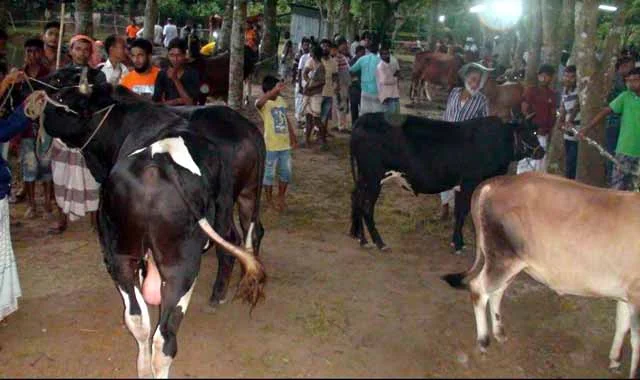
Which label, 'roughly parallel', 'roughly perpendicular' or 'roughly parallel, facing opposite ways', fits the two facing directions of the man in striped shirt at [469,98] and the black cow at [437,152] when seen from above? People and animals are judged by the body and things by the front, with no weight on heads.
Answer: roughly perpendicular

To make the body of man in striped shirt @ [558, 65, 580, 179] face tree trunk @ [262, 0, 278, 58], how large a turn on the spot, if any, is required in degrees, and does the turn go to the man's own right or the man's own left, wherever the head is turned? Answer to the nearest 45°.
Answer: approximately 90° to the man's own right

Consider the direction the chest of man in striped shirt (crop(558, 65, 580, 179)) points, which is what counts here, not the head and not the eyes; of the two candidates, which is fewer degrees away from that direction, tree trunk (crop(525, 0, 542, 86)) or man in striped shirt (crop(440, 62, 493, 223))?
the man in striped shirt

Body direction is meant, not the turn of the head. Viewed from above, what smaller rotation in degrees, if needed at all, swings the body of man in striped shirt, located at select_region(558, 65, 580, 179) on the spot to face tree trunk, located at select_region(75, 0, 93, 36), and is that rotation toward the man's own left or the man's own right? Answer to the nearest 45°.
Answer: approximately 45° to the man's own right

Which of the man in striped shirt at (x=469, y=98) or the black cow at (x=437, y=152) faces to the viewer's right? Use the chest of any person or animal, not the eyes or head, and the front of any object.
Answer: the black cow

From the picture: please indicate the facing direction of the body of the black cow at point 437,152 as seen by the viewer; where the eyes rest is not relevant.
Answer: to the viewer's right

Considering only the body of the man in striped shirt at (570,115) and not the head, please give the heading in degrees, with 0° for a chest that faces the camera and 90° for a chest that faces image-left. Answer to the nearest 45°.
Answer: approximately 45°

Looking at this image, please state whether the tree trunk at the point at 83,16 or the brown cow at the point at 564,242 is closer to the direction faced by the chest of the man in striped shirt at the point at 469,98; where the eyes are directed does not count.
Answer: the brown cow

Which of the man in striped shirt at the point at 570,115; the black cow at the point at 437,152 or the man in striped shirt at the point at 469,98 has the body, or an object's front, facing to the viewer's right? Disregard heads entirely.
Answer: the black cow

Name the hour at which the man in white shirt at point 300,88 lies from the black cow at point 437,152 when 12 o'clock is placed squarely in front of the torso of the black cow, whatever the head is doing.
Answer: The man in white shirt is roughly at 8 o'clock from the black cow.

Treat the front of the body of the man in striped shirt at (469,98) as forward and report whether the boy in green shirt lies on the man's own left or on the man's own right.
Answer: on the man's own left

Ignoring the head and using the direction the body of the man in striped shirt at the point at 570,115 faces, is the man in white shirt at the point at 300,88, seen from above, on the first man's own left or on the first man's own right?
on the first man's own right
